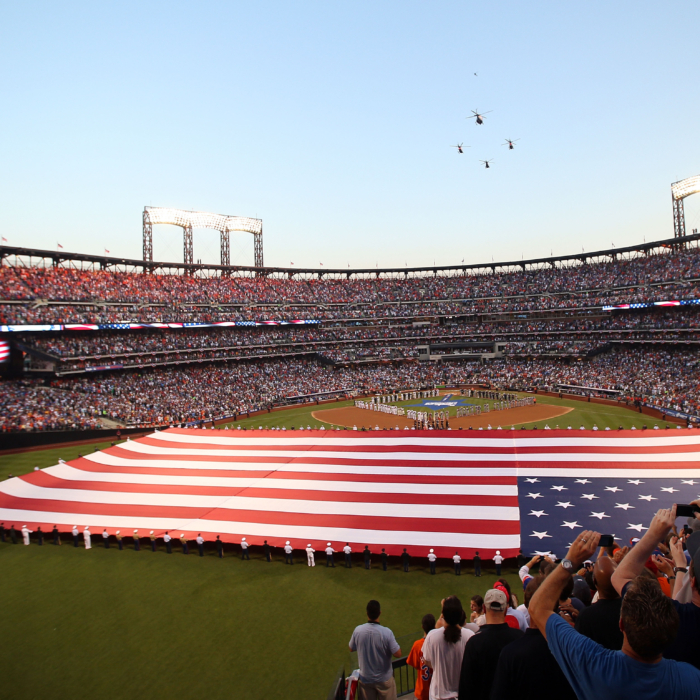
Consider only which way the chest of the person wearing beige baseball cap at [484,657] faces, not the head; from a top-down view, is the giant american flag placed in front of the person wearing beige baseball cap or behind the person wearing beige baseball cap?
in front

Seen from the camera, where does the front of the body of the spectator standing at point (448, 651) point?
away from the camera

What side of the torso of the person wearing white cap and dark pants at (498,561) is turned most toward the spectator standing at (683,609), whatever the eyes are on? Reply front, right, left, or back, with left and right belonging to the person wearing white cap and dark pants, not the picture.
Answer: back

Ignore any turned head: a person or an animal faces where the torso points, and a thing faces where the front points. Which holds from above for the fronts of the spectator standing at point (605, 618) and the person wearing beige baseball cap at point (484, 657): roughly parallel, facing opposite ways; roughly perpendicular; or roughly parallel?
roughly parallel

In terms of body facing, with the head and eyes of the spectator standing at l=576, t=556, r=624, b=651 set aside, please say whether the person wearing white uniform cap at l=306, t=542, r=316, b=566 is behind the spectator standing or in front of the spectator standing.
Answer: in front

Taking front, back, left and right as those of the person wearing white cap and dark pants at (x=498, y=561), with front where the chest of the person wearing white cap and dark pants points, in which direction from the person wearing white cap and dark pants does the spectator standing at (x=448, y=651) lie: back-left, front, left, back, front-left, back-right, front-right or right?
back

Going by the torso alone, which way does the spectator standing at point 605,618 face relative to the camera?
away from the camera

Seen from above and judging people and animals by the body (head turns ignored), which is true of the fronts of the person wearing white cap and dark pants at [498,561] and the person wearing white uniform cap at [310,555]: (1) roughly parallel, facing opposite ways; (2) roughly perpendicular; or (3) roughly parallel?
roughly parallel

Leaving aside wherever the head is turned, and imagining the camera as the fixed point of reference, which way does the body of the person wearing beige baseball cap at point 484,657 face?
away from the camera

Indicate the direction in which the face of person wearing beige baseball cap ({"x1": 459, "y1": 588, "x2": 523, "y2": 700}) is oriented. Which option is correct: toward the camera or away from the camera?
away from the camera

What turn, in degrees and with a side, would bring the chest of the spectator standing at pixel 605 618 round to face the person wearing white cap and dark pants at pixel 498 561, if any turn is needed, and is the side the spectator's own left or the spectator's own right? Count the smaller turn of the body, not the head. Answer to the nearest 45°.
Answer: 0° — they already face them

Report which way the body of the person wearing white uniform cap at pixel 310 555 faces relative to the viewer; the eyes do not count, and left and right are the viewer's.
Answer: facing away from the viewer

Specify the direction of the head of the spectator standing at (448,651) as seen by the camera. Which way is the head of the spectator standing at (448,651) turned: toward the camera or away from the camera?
away from the camera

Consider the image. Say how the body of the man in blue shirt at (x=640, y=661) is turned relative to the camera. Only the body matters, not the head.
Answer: away from the camera
